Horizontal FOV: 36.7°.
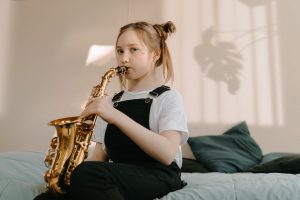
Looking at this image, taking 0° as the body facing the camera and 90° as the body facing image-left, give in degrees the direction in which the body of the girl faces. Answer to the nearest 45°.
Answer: approximately 45°

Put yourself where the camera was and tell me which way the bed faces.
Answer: facing to the left of the viewer
